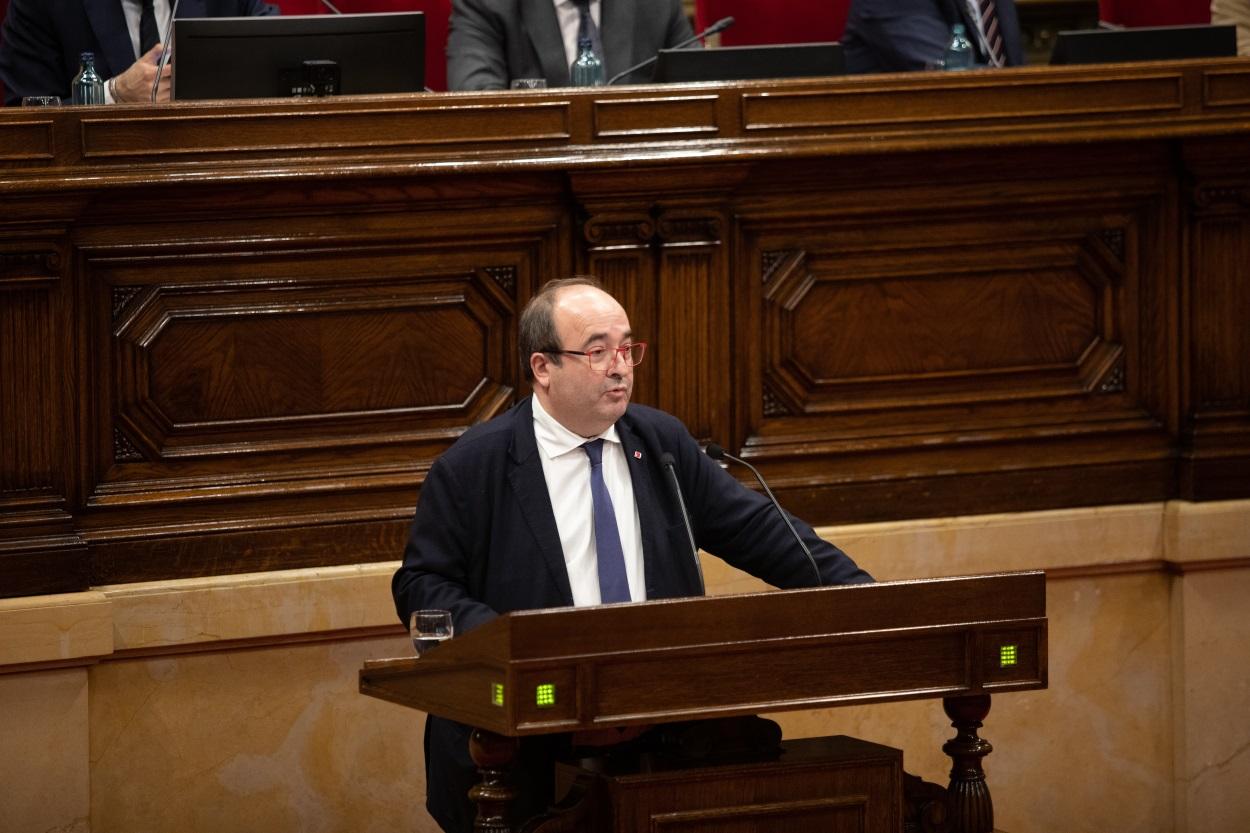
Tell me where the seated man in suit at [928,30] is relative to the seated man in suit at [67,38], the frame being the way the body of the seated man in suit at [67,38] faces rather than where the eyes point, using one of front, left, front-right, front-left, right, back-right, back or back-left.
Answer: front-left

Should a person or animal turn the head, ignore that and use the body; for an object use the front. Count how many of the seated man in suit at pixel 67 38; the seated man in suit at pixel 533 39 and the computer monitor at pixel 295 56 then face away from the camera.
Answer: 1

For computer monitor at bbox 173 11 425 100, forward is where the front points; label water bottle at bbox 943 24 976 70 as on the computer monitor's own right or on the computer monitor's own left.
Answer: on the computer monitor's own right

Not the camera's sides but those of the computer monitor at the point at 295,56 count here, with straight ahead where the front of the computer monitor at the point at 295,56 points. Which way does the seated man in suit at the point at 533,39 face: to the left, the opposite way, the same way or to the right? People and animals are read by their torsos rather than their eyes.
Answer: the opposite way

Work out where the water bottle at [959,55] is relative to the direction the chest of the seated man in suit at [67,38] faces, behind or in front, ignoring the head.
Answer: in front

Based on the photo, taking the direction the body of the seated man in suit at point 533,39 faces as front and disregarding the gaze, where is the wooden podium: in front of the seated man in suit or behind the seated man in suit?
in front

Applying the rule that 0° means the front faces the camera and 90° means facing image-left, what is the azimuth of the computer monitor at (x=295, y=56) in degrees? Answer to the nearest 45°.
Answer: approximately 180°

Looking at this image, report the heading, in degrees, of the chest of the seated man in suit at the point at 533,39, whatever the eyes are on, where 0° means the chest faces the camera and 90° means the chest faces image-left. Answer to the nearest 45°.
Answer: approximately 0°
